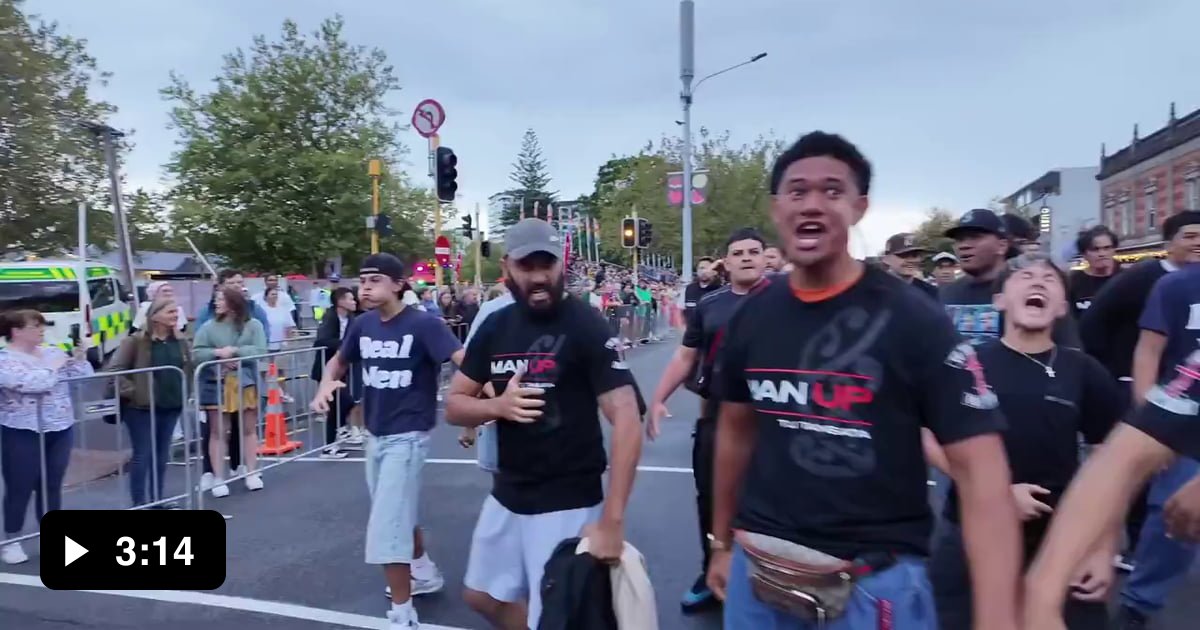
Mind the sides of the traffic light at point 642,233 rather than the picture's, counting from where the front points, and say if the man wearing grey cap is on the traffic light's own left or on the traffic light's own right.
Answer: on the traffic light's own right

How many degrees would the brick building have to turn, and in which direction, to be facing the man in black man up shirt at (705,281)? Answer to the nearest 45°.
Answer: approximately 45° to its left

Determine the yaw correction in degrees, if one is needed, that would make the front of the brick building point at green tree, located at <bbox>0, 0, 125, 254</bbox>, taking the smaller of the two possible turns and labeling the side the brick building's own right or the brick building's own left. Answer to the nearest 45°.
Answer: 0° — it already faces it

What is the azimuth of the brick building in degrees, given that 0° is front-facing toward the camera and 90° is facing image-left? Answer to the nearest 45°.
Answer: approximately 45°

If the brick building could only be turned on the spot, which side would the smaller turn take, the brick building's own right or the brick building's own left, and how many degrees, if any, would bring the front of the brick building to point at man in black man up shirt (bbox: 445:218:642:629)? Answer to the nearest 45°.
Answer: approximately 45° to the brick building's own left

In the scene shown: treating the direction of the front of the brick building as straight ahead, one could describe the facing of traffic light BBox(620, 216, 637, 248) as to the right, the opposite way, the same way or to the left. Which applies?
to the left
